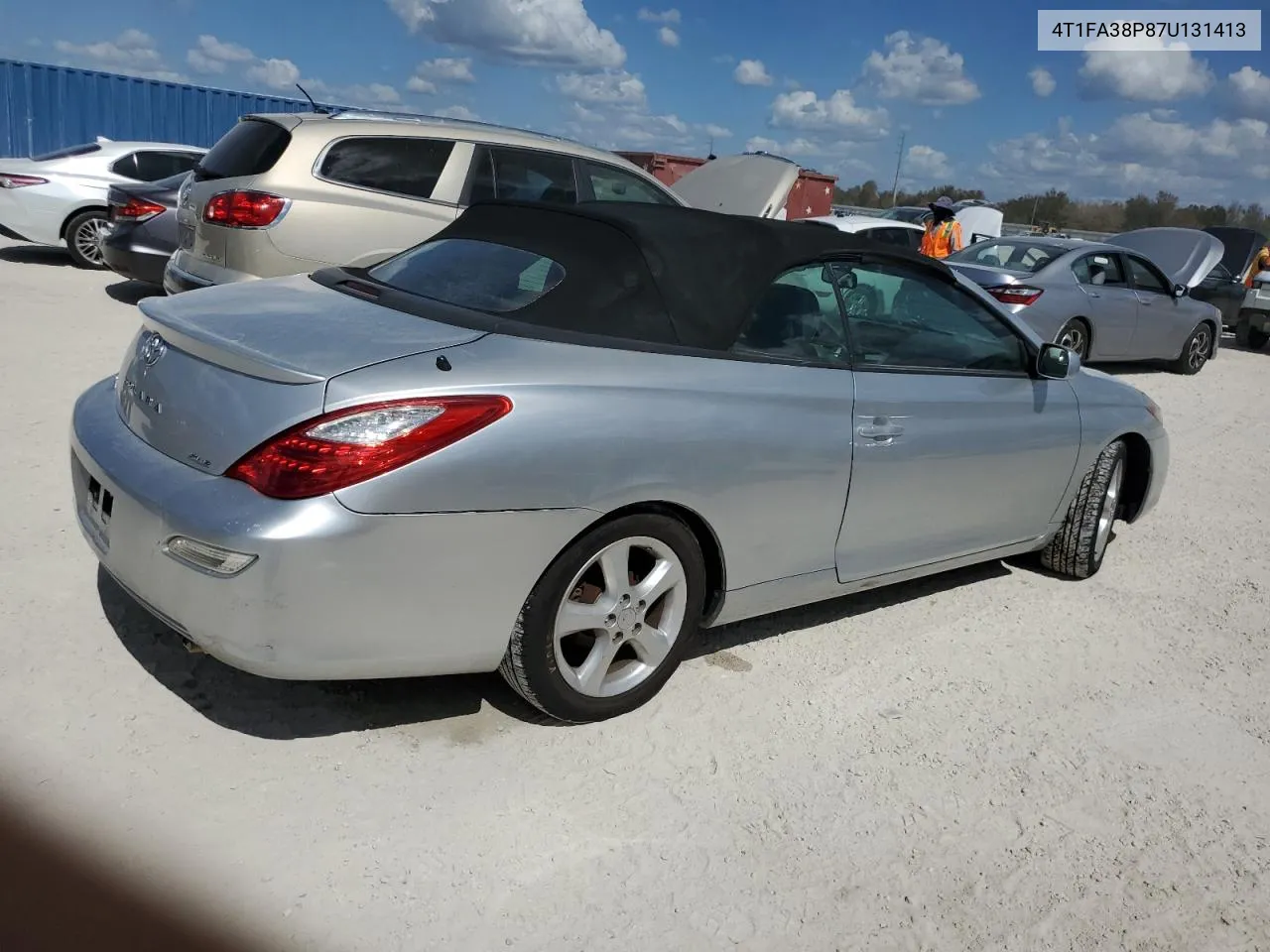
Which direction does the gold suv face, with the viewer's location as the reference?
facing away from the viewer and to the right of the viewer

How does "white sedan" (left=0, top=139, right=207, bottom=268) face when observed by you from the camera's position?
facing away from the viewer and to the right of the viewer

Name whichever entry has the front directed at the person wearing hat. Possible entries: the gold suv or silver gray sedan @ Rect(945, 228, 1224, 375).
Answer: the gold suv

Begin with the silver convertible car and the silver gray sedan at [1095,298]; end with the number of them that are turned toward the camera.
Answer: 0

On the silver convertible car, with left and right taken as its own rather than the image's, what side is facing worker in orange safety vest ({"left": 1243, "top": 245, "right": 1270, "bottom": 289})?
front

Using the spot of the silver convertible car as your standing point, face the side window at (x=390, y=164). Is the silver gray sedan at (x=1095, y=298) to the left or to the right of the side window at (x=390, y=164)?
right

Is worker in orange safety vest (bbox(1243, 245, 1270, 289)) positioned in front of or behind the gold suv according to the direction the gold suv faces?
in front

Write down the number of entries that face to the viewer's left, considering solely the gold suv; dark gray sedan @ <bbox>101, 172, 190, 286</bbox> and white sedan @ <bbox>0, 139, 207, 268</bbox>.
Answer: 0

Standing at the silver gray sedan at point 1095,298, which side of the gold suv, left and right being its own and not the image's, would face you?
front

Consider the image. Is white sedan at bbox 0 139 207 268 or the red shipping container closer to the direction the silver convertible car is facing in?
the red shipping container

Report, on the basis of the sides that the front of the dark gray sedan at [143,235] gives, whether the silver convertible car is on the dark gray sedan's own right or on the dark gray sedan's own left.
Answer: on the dark gray sedan's own right

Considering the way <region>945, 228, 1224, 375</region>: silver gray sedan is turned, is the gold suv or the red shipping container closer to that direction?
the red shipping container

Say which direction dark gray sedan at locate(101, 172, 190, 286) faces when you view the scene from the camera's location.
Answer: facing away from the viewer and to the right of the viewer
